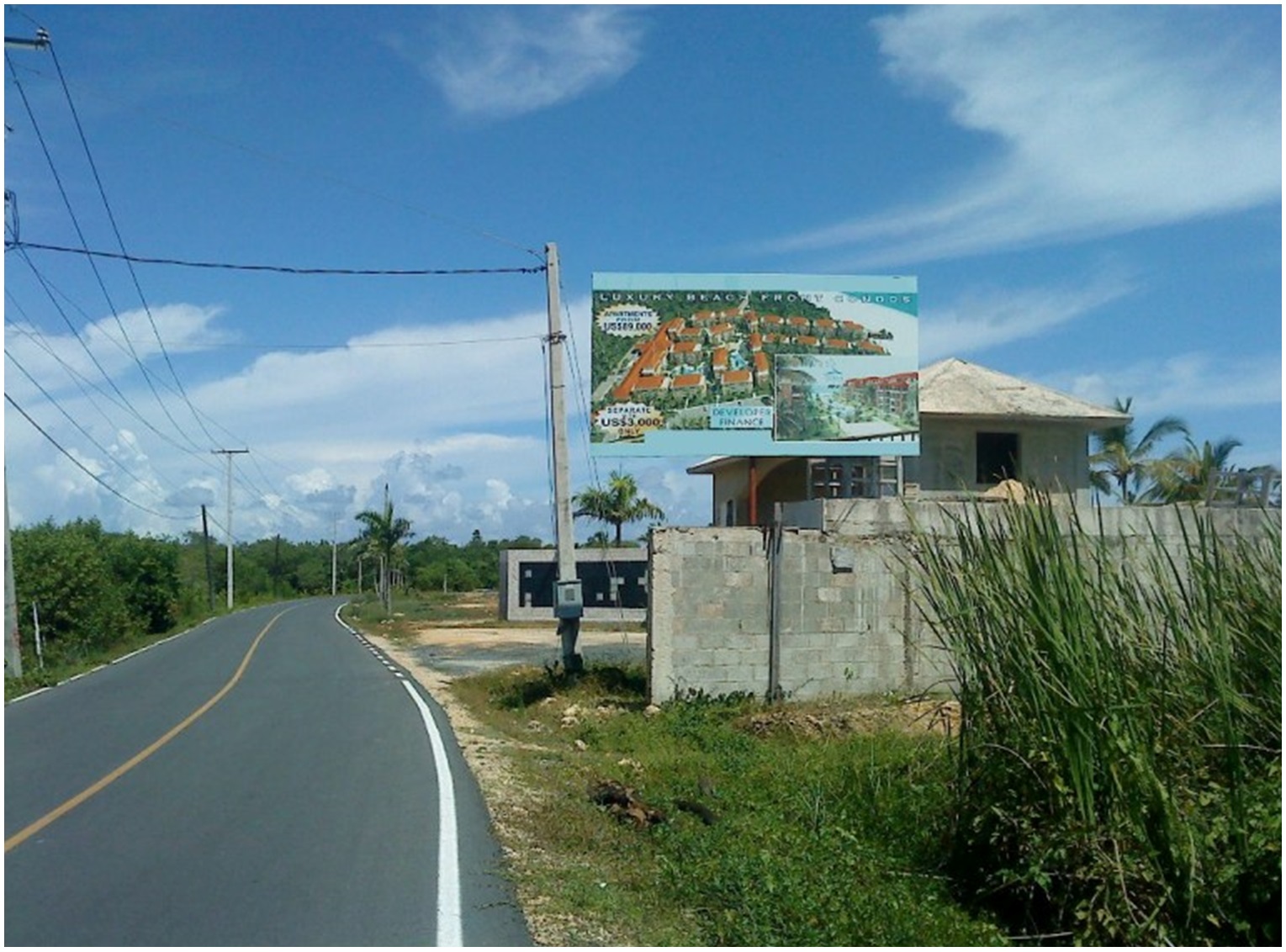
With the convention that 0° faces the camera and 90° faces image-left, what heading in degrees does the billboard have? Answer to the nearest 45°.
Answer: approximately 0°

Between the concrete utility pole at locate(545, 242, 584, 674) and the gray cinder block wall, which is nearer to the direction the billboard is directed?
the gray cinder block wall

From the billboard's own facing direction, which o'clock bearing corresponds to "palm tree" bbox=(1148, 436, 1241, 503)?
The palm tree is roughly at 8 o'clock from the billboard.

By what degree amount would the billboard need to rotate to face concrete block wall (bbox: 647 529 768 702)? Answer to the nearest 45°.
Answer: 0° — it already faces it

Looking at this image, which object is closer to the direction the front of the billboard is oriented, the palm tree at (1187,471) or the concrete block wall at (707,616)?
the concrete block wall

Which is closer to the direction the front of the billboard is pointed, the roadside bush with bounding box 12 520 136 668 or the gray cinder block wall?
the gray cinder block wall

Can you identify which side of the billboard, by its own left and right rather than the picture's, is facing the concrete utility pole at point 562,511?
right

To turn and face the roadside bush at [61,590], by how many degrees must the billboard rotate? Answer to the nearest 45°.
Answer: approximately 135° to its right

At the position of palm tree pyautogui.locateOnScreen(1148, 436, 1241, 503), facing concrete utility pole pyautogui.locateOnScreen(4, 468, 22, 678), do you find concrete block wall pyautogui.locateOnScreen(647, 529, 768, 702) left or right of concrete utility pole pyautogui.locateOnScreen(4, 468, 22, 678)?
left
